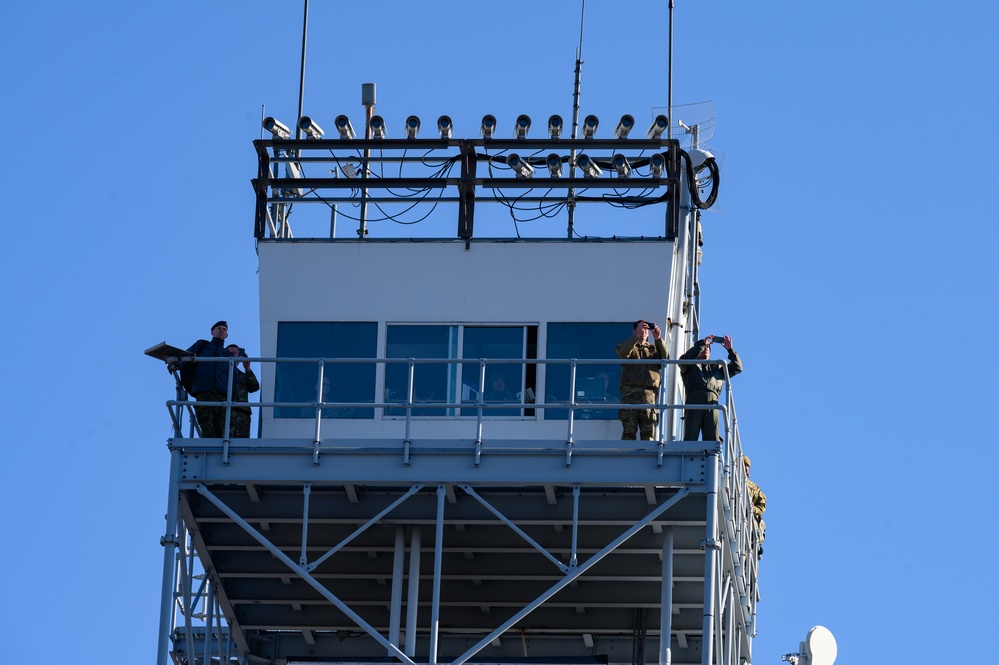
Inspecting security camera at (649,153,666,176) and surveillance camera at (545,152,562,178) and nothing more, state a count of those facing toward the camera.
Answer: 2

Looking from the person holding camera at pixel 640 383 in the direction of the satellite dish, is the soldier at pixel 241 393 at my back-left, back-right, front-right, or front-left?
back-left

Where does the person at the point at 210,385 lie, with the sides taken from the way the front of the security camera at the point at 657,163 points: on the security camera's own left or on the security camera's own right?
on the security camera's own right

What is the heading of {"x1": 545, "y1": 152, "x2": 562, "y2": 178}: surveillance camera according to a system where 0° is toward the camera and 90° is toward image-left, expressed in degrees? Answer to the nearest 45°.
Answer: approximately 0°

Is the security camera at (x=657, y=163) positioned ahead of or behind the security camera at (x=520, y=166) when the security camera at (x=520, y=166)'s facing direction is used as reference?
behind
